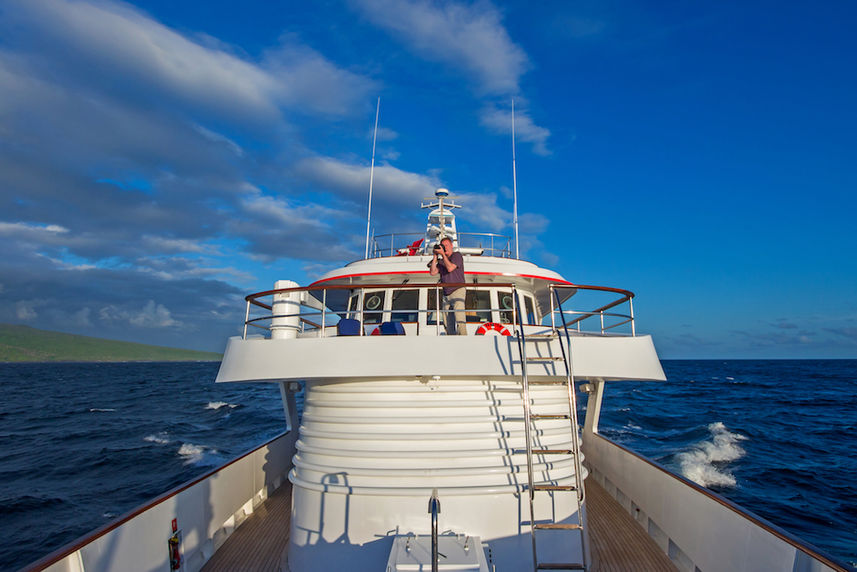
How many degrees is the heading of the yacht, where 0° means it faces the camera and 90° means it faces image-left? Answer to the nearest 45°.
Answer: approximately 0°

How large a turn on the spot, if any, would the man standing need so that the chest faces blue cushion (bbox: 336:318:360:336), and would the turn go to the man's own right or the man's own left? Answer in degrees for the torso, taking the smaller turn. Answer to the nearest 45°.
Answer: approximately 45° to the man's own right

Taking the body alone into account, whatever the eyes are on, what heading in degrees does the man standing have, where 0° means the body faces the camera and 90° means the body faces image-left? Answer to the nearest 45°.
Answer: approximately 45°
